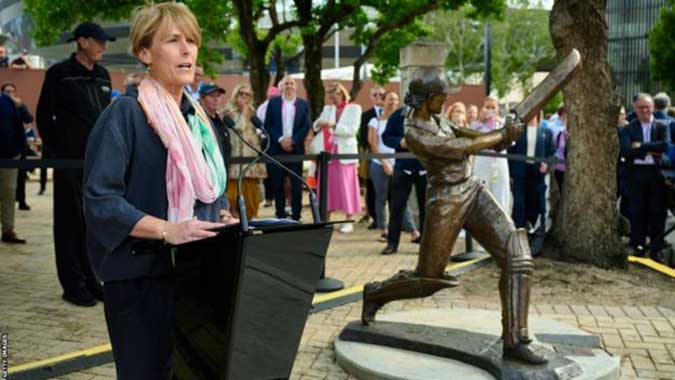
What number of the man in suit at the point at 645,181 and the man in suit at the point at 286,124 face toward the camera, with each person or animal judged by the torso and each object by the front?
2

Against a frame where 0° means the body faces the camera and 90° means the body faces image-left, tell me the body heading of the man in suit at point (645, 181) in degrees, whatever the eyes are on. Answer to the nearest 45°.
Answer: approximately 0°

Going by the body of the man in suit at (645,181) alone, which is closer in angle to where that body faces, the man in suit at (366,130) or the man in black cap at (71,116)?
the man in black cap

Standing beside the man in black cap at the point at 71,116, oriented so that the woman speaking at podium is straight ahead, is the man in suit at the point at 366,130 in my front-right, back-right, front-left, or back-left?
back-left

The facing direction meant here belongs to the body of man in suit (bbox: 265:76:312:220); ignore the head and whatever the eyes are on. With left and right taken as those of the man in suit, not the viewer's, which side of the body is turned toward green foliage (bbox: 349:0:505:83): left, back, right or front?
back

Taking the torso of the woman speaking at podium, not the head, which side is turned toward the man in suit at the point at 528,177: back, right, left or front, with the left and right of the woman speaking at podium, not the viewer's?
left

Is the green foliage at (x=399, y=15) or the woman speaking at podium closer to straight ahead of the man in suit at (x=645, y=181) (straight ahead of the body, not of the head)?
the woman speaking at podium

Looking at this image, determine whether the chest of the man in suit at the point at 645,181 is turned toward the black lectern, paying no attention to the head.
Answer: yes

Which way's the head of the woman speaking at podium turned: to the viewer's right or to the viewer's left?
to the viewer's right
